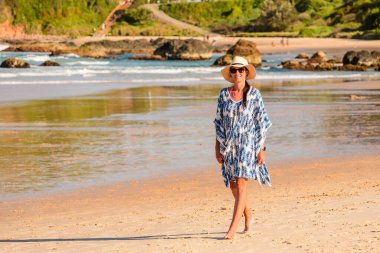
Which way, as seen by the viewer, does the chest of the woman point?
toward the camera
